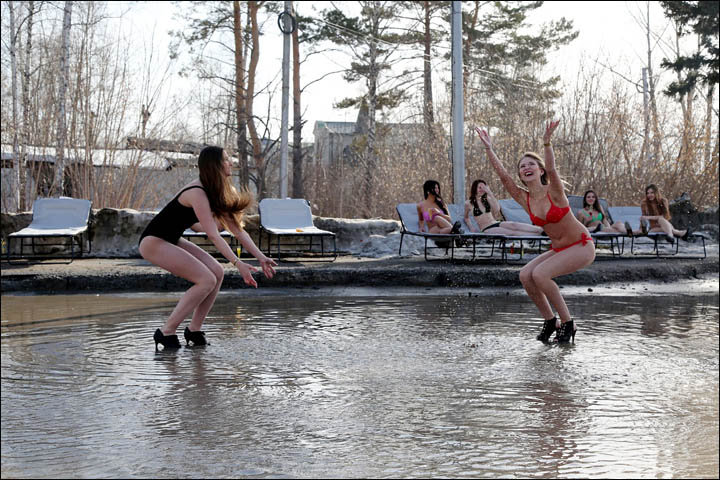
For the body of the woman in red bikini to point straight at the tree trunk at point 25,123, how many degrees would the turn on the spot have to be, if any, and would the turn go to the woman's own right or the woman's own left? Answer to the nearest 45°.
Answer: approximately 90° to the woman's own right

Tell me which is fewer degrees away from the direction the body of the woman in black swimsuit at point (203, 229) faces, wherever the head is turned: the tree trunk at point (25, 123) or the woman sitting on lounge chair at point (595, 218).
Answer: the woman sitting on lounge chair

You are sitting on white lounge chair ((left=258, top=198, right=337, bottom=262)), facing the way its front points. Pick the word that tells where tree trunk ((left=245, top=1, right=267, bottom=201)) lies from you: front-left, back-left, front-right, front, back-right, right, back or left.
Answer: back-left

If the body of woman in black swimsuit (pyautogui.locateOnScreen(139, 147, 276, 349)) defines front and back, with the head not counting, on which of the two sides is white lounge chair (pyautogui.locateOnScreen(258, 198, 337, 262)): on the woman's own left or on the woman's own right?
on the woman's own left

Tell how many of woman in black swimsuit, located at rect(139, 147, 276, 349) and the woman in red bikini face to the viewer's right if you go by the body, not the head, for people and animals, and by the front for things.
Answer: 1

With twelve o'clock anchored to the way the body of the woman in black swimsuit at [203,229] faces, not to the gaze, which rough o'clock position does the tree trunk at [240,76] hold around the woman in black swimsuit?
The tree trunk is roughly at 9 o'clock from the woman in black swimsuit.

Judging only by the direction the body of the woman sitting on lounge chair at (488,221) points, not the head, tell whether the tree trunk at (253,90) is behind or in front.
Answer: behind

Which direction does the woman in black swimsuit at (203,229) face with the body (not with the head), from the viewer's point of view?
to the viewer's right

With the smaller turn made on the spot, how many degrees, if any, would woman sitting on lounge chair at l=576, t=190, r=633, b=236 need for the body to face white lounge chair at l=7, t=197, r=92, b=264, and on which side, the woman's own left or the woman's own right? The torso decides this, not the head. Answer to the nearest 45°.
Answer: approximately 90° to the woman's own right

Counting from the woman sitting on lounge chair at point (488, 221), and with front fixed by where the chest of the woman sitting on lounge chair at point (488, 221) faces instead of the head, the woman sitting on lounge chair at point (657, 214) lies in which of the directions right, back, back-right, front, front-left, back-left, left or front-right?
left

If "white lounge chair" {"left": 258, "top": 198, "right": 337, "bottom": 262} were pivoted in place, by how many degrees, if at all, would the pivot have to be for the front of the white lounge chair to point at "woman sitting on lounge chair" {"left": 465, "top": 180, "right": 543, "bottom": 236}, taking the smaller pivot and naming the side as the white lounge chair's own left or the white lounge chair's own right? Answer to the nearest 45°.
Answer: approximately 45° to the white lounge chair's own left

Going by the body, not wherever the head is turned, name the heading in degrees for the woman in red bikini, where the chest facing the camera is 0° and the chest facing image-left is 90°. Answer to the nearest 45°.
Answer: approximately 45°

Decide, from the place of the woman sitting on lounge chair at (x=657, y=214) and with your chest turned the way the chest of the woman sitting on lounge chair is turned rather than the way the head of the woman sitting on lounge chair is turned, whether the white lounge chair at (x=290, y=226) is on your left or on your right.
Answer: on your right

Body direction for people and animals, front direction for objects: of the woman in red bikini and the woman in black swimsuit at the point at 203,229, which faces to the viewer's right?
the woman in black swimsuit

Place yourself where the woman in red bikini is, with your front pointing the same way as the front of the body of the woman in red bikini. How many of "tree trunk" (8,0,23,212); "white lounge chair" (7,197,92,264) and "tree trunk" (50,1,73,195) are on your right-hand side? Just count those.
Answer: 3

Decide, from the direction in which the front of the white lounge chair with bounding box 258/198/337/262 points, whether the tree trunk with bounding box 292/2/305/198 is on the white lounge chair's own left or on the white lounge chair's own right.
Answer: on the white lounge chair's own left

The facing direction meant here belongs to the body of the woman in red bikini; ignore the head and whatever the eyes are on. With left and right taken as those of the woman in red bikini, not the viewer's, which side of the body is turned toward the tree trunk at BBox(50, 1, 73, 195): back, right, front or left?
right
